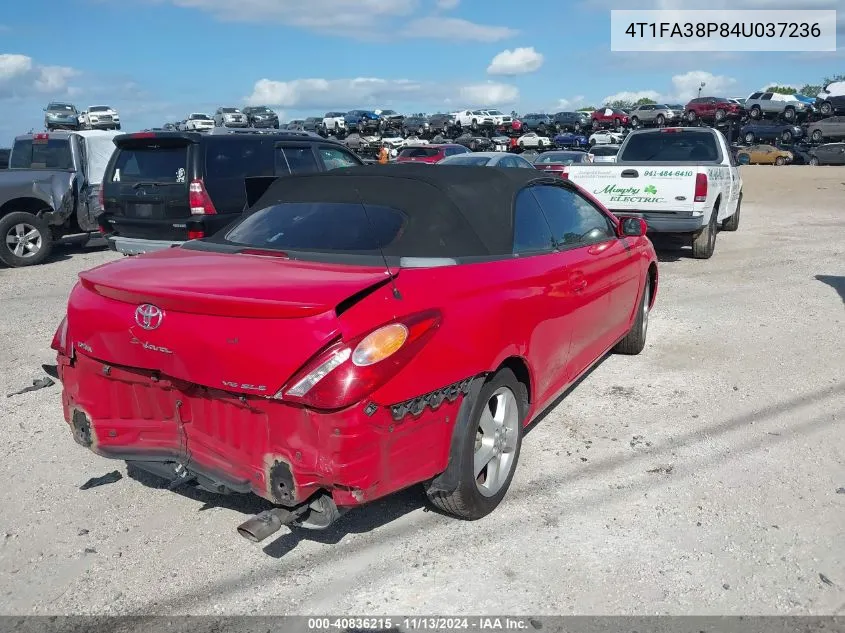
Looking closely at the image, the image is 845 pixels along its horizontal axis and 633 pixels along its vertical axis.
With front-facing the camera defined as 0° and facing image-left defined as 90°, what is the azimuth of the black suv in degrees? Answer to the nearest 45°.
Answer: approximately 225°

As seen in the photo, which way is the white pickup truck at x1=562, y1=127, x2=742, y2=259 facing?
away from the camera

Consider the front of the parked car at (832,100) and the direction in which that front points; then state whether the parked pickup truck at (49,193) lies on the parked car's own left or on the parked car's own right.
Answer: on the parked car's own left

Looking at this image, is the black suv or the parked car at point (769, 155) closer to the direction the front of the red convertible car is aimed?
the parked car

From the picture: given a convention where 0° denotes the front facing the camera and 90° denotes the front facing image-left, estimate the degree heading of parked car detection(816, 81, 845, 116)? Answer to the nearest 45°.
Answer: approximately 90°

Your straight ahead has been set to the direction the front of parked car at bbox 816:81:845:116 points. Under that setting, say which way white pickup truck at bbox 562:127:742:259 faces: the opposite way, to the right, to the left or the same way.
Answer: to the right

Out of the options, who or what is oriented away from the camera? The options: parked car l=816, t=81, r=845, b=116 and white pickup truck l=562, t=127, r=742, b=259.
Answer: the white pickup truck

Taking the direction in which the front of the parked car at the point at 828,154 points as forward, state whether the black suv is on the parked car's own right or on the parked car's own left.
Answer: on the parked car's own left

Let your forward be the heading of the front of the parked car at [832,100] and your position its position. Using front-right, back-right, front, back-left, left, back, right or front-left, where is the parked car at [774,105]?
front-right

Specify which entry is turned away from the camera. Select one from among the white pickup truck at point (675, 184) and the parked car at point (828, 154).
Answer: the white pickup truck

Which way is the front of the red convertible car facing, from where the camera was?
facing away from the viewer and to the right of the viewer

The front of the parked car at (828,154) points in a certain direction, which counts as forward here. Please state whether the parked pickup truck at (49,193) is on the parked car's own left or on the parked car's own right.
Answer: on the parked car's own left

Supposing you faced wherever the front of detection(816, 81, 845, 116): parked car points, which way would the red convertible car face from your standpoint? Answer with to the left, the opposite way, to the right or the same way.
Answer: to the right
